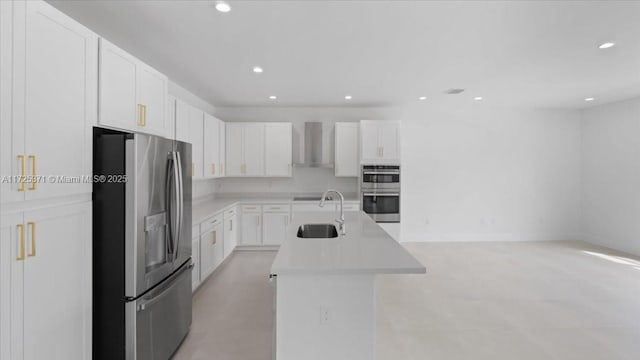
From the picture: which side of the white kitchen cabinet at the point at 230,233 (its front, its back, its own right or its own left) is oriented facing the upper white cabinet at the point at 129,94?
right

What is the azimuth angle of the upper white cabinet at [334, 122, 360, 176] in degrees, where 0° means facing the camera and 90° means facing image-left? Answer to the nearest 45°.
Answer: approximately 0°

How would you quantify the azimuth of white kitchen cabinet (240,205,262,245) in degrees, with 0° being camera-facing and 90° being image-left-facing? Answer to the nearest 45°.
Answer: approximately 0°

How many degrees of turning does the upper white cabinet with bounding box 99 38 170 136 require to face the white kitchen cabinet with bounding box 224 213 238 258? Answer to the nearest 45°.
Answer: approximately 90° to its left

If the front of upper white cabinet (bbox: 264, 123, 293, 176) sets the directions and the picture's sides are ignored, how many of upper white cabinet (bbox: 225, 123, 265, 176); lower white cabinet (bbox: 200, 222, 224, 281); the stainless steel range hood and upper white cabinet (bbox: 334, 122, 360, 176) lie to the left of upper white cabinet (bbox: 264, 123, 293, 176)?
2

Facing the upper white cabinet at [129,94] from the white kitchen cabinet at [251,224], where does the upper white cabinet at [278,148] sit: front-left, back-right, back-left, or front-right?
back-left

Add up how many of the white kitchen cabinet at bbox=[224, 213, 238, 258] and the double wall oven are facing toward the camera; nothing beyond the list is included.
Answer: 1

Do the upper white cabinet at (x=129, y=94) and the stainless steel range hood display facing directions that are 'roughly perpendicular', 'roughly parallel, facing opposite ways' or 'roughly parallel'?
roughly perpendicular

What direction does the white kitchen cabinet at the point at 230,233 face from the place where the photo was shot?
facing to the right of the viewer

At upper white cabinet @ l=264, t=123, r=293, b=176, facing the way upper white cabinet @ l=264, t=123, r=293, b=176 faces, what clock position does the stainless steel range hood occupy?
The stainless steel range hood is roughly at 9 o'clock from the upper white cabinet.

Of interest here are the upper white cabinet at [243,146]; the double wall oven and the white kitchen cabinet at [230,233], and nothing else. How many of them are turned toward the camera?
2

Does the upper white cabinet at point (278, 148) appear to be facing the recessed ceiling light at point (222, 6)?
yes

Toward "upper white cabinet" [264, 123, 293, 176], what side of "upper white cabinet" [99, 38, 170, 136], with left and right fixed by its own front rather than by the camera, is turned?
left
